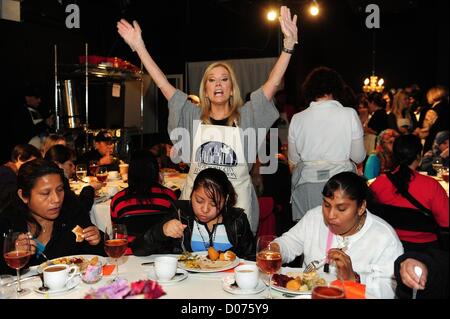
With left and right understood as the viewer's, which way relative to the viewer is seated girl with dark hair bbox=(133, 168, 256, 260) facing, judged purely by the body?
facing the viewer

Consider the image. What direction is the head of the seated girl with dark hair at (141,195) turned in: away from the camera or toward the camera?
away from the camera

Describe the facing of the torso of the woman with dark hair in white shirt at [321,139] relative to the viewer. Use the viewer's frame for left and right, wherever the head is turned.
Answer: facing away from the viewer

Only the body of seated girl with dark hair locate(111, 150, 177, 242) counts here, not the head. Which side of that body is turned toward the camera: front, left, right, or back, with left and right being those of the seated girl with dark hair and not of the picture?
back

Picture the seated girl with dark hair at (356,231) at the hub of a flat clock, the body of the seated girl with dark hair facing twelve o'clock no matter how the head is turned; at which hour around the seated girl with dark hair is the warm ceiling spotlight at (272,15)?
The warm ceiling spotlight is roughly at 4 o'clock from the seated girl with dark hair.

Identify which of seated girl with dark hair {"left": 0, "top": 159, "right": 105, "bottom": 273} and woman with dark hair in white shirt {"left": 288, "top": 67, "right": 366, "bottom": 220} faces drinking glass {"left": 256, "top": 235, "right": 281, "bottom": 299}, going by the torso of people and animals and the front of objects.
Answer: the seated girl with dark hair

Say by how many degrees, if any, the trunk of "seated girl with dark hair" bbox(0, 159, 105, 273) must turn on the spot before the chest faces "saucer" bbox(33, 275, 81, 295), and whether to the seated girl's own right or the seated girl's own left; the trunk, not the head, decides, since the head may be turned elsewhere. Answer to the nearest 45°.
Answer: approximately 45° to the seated girl's own right

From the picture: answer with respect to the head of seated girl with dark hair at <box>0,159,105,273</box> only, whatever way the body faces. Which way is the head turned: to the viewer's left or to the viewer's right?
to the viewer's right

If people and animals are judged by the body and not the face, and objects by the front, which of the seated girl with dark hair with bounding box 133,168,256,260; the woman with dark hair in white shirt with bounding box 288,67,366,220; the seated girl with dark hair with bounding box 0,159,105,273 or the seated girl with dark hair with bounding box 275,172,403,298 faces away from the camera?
the woman with dark hair in white shirt

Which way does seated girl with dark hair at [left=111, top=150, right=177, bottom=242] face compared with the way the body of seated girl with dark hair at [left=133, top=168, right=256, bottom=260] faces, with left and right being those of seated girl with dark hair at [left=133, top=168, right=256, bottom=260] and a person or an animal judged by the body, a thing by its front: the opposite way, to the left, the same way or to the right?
the opposite way

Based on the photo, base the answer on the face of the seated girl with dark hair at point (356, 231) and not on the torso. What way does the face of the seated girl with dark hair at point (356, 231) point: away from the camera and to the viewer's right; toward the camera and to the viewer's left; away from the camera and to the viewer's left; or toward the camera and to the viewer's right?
toward the camera and to the viewer's left

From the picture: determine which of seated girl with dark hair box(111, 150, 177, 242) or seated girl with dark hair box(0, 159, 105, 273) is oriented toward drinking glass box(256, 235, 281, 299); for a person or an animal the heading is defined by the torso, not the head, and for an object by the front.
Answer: seated girl with dark hair box(0, 159, 105, 273)
